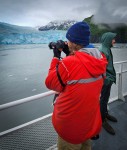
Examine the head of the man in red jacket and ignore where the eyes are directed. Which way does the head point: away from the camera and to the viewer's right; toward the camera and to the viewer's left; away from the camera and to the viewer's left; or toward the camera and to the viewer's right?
away from the camera and to the viewer's left

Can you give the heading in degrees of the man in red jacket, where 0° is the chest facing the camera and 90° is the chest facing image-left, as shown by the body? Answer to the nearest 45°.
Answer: approximately 135°

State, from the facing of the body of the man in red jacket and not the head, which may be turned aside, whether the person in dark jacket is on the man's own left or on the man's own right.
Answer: on the man's own right
